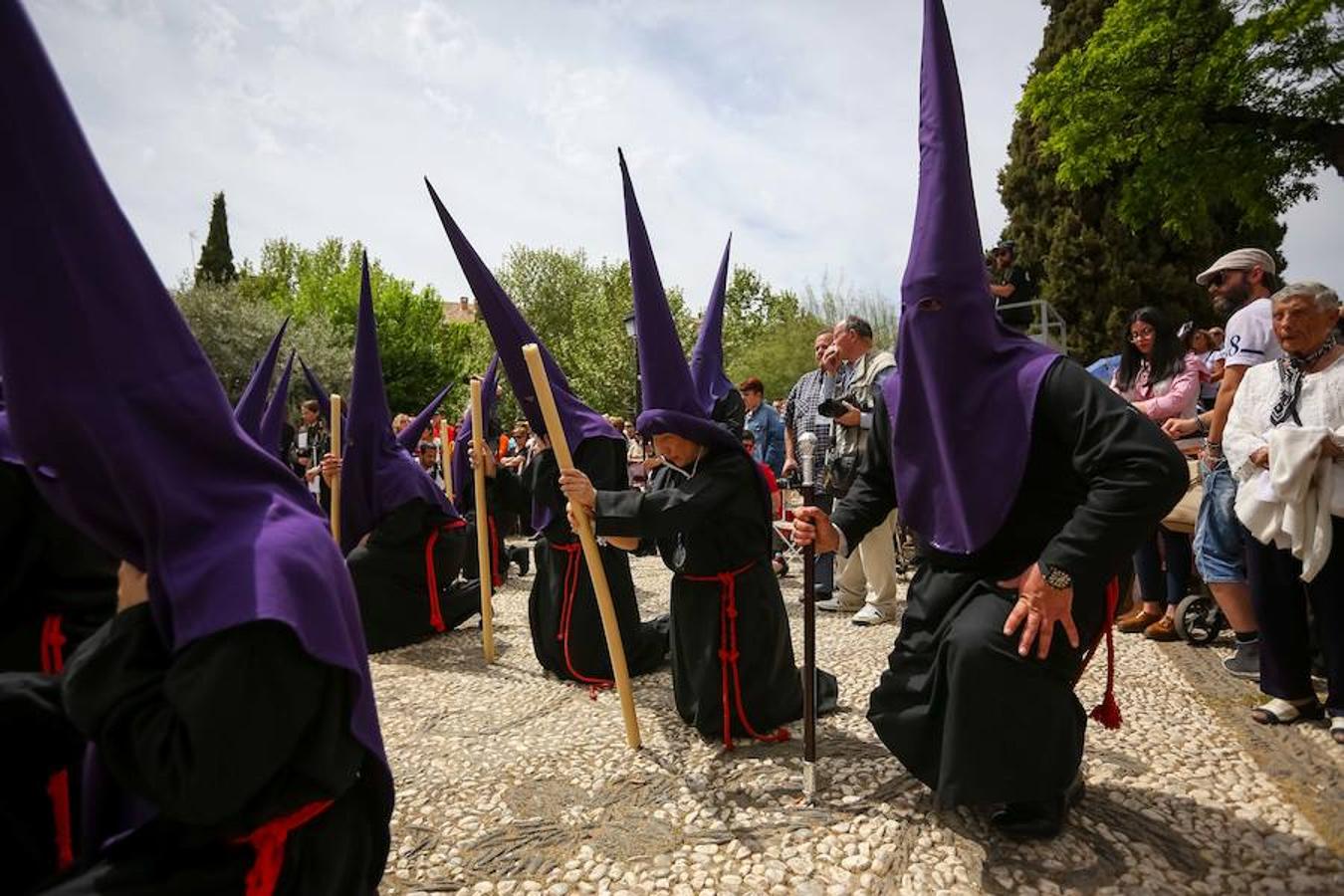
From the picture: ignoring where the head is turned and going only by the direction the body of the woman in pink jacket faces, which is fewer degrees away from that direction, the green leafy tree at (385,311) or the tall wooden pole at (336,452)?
the tall wooden pole

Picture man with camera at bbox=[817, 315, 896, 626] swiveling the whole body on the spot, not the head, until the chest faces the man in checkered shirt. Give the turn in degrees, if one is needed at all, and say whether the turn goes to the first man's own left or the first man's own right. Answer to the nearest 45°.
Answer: approximately 45° to the first man's own right

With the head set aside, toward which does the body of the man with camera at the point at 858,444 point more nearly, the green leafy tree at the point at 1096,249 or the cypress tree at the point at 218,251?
the cypress tree

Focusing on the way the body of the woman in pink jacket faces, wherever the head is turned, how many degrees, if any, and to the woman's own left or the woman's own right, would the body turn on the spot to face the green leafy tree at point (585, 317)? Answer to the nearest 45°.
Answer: approximately 90° to the woman's own right

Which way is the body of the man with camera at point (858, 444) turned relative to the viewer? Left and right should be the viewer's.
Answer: facing to the left of the viewer

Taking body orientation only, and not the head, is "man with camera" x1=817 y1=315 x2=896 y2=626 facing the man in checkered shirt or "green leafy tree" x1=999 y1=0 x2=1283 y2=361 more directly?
the man in checkered shirt

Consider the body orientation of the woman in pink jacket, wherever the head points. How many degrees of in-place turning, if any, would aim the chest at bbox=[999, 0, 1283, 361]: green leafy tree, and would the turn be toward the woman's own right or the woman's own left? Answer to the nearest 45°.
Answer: approximately 135° to the woman's own right

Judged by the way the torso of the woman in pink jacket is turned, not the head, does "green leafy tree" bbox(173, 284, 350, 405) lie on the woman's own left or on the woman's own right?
on the woman's own right
